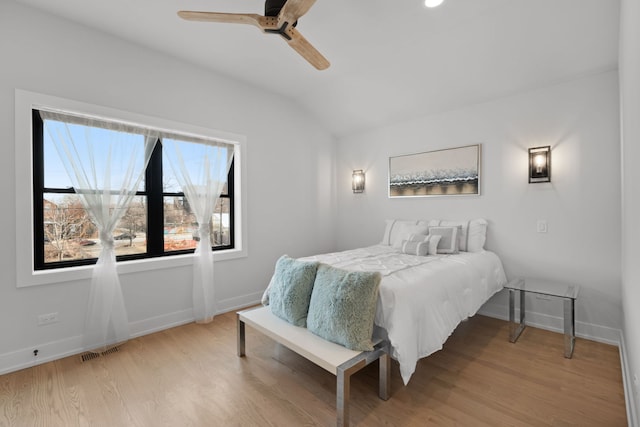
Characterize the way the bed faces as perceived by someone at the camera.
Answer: facing the viewer and to the left of the viewer

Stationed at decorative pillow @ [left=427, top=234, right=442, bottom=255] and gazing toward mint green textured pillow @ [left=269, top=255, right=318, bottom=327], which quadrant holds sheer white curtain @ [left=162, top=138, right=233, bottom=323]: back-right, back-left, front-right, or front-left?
front-right

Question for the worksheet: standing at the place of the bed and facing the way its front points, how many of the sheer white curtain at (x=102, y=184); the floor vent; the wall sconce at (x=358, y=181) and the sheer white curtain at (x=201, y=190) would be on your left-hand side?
0

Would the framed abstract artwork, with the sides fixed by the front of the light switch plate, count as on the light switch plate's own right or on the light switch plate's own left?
on the light switch plate's own right

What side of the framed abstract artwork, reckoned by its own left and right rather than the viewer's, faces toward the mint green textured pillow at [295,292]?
front

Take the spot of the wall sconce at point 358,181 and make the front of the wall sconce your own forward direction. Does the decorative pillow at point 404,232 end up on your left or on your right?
on your left

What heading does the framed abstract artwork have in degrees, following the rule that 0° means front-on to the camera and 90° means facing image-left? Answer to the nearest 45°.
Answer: approximately 45°

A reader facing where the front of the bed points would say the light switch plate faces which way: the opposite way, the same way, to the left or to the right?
the same way

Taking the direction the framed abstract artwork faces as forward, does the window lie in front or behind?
in front

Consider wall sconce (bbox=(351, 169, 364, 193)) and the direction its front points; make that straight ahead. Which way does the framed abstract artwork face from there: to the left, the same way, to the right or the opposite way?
the same way

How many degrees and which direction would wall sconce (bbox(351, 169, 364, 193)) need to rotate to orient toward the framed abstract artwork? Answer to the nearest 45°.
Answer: approximately 90° to its left

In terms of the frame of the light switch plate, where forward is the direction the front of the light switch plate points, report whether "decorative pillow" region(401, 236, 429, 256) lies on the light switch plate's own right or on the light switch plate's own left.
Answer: on the light switch plate's own right

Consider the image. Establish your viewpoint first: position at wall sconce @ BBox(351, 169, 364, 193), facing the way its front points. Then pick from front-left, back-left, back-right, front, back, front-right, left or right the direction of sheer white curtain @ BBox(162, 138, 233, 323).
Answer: front

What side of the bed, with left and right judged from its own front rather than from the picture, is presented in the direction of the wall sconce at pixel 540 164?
back

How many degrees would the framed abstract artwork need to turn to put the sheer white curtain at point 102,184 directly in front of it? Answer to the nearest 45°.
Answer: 0° — it already faces it

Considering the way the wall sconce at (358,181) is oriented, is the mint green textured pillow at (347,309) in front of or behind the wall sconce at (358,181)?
in front

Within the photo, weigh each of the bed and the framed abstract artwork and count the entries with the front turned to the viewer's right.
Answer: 0

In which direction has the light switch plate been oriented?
toward the camera
